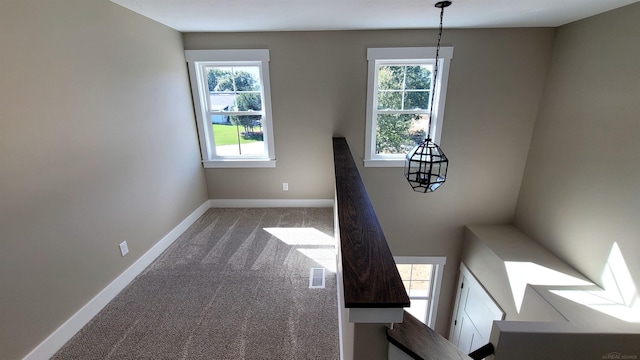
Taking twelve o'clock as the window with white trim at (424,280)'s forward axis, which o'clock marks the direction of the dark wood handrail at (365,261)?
The dark wood handrail is roughly at 12 o'clock from the window with white trim.

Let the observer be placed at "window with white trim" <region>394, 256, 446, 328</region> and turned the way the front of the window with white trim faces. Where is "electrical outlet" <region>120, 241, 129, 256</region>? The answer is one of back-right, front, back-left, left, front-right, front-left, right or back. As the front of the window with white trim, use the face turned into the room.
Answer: front-right

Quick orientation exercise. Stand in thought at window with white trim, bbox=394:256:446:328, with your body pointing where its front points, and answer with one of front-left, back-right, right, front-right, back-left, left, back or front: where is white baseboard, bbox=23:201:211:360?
front-right

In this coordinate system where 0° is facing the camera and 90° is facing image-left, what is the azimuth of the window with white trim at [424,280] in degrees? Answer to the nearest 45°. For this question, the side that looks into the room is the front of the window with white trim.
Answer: approximately 0°

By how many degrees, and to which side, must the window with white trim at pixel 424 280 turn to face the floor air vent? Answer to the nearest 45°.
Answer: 0° — it already faces it
